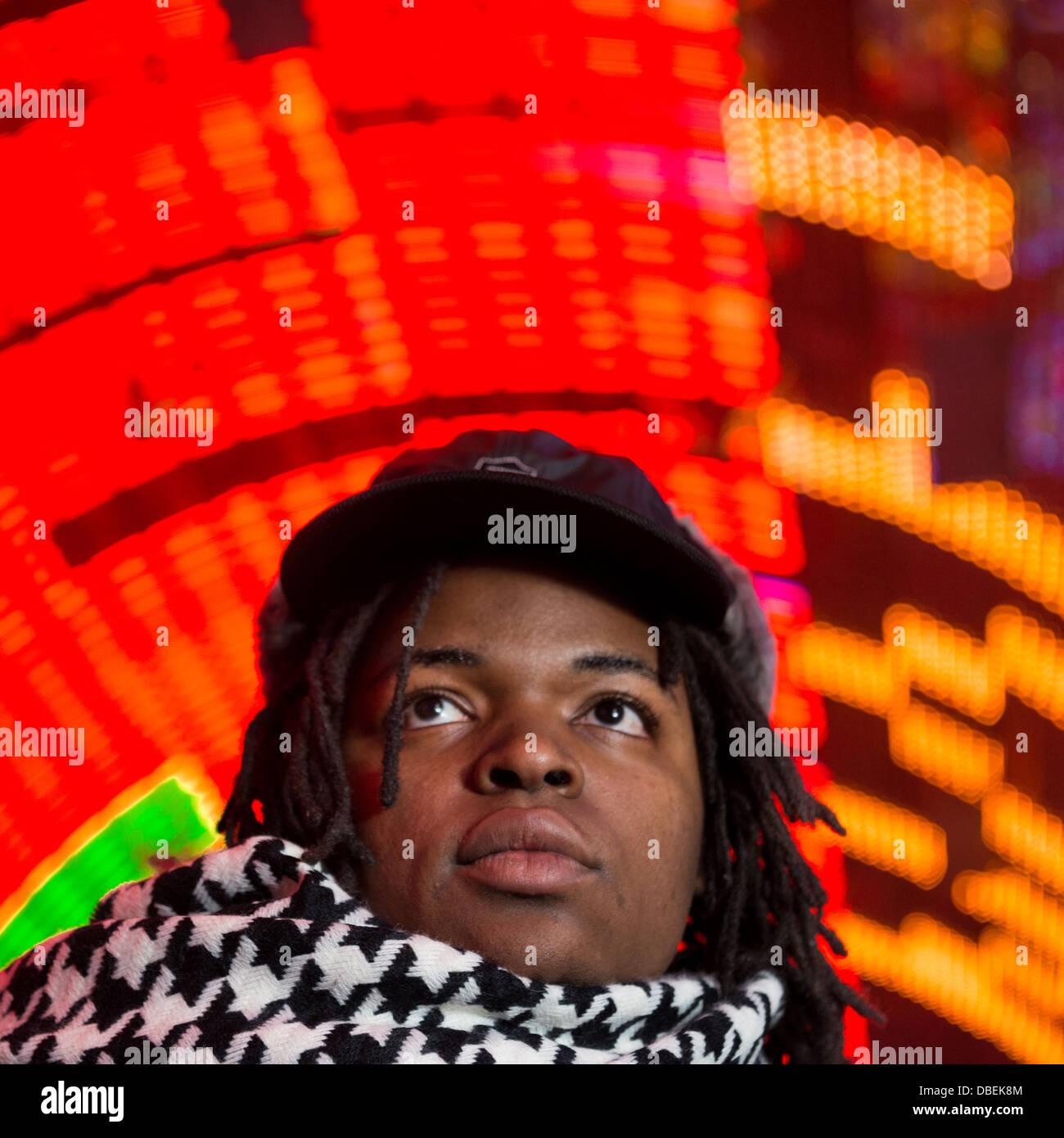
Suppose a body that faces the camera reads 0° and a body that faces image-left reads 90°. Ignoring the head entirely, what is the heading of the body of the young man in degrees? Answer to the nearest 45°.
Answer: approximately 0°

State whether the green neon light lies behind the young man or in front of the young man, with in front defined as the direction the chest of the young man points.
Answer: behind
